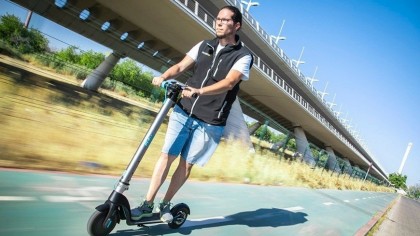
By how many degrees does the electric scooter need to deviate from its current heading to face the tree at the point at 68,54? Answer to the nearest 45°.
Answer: approximately 90° to its right

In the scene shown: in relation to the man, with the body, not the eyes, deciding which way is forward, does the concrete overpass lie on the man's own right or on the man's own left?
on the man's own right

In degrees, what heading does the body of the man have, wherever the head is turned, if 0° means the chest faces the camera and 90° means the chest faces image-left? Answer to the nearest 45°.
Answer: approximately 45°

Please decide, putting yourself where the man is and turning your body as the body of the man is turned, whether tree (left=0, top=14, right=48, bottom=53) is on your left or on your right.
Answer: on your right
